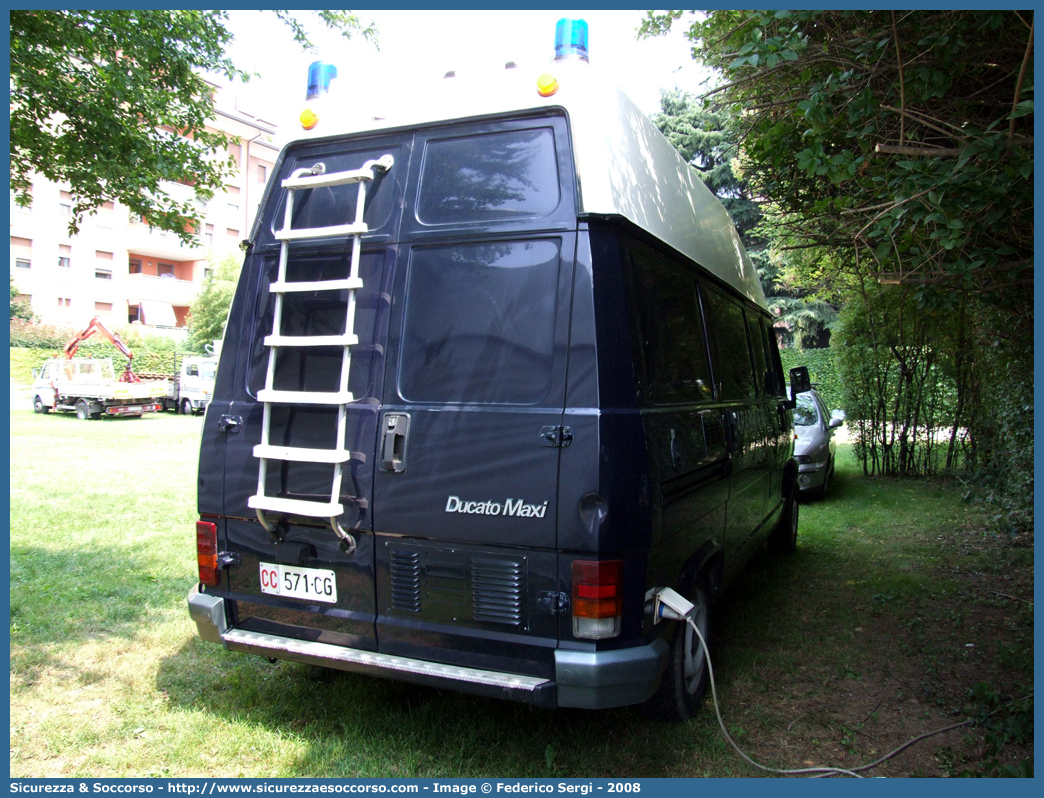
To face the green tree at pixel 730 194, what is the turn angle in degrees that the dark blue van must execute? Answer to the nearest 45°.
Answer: approximately 45° to its left

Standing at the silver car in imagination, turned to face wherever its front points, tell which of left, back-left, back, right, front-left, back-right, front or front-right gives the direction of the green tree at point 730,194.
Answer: back-right

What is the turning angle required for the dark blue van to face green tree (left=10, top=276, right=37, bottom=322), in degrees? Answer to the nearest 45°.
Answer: approximately 90° to its left

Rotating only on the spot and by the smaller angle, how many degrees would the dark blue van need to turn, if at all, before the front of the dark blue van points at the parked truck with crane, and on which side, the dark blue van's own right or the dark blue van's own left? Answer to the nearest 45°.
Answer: approximately 90° to the dark blue van's own left

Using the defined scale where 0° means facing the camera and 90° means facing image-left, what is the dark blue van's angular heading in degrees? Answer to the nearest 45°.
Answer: approximately 225°

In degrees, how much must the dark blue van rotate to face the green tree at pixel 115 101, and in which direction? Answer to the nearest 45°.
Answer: approximately 90° to its left

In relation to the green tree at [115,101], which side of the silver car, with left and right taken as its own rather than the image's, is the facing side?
front

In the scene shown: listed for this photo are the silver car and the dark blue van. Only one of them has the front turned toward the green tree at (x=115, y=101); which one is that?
the silver car

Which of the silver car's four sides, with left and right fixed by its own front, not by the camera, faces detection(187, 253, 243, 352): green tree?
right

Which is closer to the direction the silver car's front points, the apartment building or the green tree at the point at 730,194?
the apartment building

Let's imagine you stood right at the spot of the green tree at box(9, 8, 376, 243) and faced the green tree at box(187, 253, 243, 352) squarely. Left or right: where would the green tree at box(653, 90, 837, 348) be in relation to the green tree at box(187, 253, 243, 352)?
right

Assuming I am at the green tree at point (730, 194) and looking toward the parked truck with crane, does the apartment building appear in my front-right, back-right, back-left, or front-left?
front-right

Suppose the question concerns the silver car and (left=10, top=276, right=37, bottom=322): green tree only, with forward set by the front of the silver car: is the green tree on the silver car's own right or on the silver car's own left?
on the silver car's own right

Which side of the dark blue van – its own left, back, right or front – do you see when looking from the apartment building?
left

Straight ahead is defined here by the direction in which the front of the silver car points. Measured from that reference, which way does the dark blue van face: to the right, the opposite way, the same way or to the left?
the opposite way

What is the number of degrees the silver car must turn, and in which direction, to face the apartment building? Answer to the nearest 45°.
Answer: approximately 90° to its right

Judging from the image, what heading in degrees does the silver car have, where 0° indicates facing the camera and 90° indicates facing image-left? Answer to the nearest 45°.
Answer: approximately 45°
